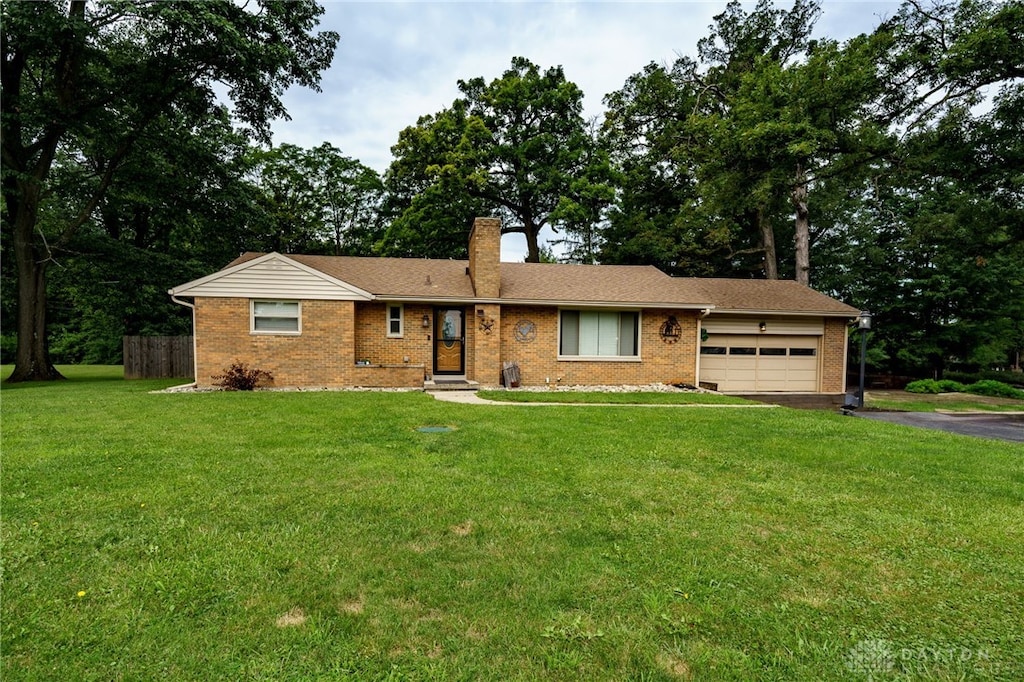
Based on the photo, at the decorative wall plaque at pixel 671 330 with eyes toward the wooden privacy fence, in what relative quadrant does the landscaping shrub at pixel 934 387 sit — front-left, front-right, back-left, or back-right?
back-right

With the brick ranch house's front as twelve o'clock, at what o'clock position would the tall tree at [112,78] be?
The tall tree is roughly at 3 o'clock from the brick ranch house.

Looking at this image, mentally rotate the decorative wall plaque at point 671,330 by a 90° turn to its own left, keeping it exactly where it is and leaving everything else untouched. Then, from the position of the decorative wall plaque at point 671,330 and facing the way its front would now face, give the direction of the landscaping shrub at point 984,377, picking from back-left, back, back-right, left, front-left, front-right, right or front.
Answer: front-left

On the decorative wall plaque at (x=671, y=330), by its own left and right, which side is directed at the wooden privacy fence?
right

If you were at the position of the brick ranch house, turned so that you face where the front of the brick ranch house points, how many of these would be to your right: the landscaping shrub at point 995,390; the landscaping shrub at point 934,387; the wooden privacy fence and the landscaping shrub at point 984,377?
1

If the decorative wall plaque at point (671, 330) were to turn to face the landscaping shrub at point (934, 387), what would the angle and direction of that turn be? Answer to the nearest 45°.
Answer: approximately 135° to its left

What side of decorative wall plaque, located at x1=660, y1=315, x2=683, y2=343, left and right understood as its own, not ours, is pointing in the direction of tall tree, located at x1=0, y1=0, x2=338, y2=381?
right

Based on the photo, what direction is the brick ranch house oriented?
toward the camera

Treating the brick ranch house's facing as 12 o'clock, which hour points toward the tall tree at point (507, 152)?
The tall tree is roughly at 6 o'clock from the brick ranch house.

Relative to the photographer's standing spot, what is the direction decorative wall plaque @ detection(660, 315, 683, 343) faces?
facing the viewer

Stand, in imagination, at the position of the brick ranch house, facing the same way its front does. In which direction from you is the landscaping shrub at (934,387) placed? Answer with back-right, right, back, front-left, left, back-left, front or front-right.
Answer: left

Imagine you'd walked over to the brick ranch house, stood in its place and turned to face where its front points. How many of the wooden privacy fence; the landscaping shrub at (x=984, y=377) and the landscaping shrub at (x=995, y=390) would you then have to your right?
1
